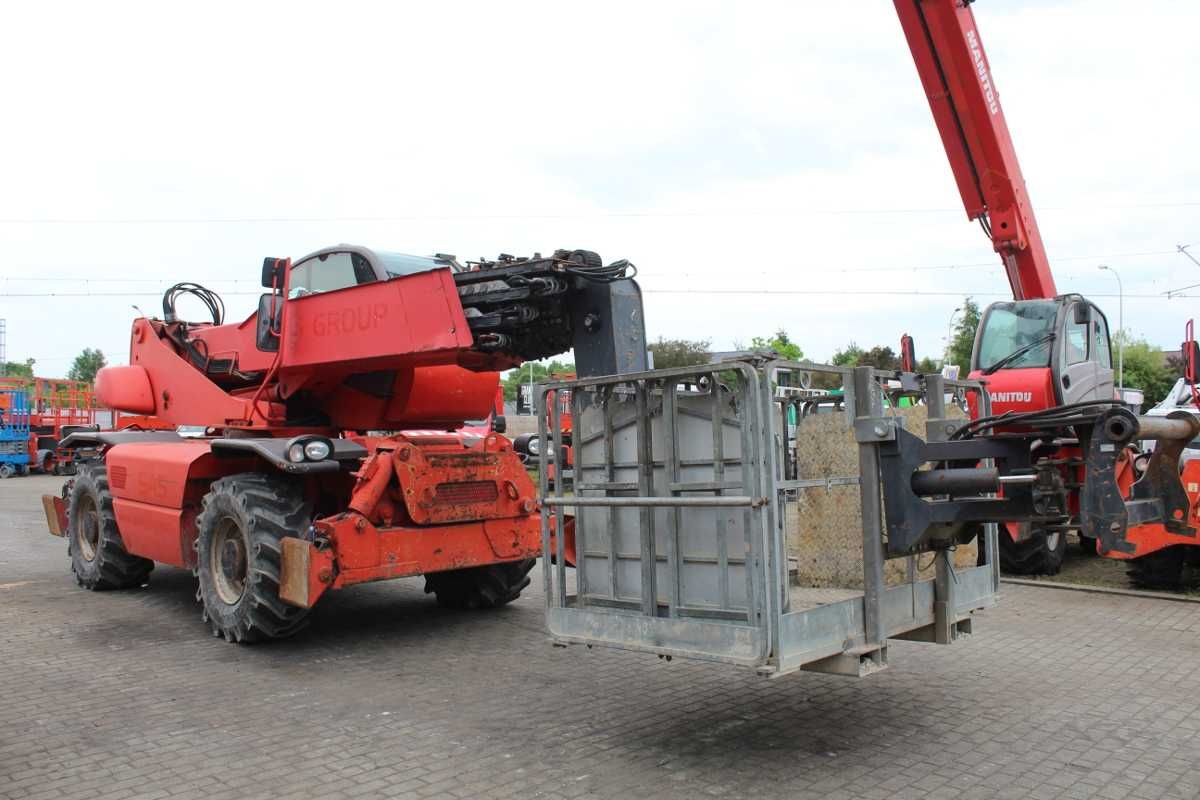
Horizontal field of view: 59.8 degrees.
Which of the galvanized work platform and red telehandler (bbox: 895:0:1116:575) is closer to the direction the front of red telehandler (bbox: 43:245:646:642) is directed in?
the galvanized work platform

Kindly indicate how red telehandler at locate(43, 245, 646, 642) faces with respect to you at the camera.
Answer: facing the viewer and to the right of the viewer

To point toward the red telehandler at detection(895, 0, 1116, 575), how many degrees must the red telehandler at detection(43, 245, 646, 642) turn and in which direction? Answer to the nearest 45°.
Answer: approximately 45° to its left

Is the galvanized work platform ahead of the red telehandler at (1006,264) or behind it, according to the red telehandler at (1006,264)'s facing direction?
ahead

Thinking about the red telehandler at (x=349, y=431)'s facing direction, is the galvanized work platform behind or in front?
in front

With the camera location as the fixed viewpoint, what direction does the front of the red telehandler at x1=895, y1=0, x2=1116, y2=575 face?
facing the viewer and to the left of the viewer

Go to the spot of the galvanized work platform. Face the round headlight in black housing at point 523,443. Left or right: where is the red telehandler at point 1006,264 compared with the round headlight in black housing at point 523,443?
right

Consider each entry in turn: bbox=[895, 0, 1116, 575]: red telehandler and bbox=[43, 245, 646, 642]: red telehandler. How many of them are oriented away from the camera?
0

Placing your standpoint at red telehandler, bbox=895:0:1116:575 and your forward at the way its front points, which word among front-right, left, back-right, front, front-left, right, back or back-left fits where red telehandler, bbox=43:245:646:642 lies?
front
